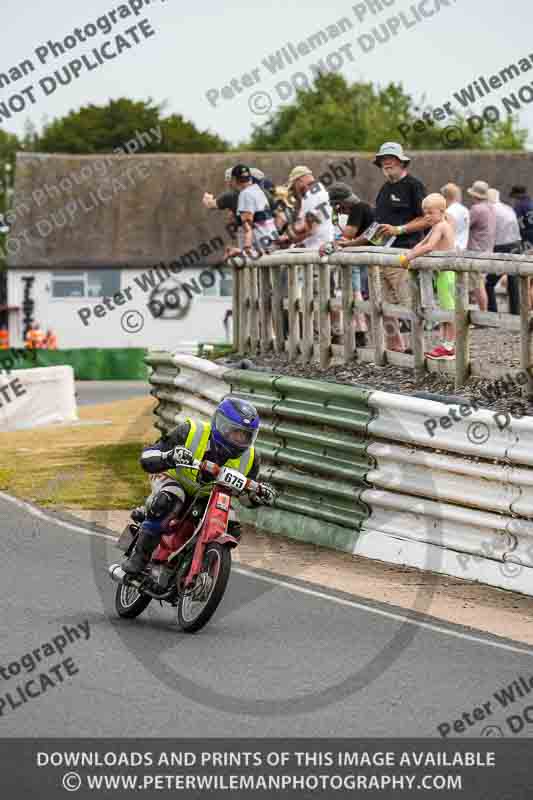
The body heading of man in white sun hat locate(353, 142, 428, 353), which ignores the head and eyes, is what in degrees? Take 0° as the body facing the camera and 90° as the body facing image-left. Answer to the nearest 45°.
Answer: approximately 45°

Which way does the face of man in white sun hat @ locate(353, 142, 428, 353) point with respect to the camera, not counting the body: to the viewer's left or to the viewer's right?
to the viewer's left

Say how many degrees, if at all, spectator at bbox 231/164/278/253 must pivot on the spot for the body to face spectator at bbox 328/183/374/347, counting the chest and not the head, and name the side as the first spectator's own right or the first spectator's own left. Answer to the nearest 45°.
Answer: approximately 135° to the first spectator's own left

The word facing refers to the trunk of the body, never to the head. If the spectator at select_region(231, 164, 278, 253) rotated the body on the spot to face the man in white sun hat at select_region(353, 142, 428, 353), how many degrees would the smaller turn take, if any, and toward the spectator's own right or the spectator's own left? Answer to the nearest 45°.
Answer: approximately 135° to the spectator's own left

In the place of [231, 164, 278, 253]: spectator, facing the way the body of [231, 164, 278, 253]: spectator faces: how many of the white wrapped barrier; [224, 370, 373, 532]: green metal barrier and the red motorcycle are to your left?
2

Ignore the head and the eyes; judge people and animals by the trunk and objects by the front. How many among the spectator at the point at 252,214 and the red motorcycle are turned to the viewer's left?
1

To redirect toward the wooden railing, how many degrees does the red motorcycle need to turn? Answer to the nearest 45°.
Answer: approximately 135° to its left

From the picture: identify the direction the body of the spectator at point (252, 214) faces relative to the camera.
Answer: to the viewer's left

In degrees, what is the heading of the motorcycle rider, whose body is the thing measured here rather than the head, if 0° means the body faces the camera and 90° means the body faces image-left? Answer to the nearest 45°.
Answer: approximately 315°
